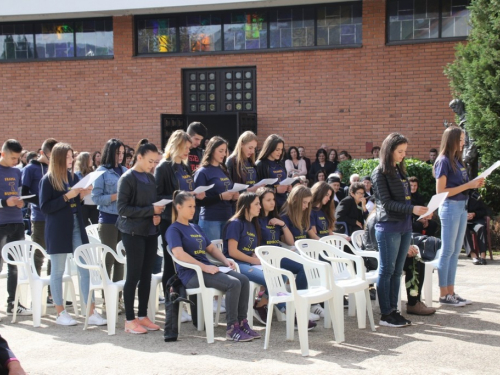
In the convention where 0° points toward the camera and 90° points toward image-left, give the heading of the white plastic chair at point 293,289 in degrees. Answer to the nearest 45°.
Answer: approximately 315°

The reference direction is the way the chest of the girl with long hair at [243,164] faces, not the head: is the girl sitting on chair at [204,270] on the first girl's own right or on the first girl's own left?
on the first girl's own right

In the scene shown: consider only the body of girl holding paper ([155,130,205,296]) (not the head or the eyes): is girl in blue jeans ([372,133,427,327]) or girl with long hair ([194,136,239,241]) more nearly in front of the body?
the girl in blue jeans

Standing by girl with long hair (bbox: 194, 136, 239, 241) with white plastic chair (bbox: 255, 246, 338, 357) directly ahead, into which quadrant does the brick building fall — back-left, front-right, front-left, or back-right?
back-left

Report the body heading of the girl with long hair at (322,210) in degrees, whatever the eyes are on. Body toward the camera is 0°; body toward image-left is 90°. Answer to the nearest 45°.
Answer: approximately 315°

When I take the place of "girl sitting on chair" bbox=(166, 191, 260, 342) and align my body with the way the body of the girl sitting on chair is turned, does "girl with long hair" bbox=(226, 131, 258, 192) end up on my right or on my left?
on my left

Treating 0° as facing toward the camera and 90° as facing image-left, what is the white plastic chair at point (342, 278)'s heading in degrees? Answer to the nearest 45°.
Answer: approximately 315°
